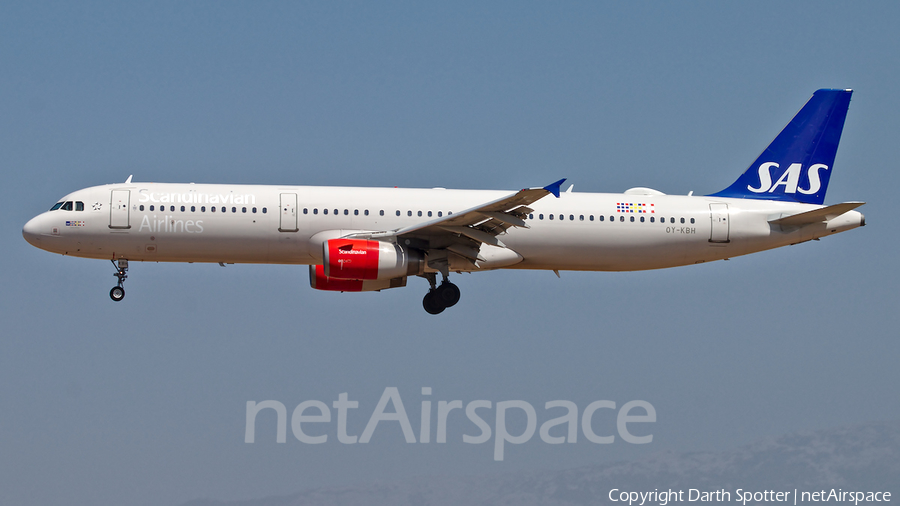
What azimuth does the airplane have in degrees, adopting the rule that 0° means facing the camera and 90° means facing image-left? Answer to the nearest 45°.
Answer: approximately 90°
